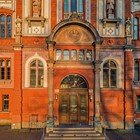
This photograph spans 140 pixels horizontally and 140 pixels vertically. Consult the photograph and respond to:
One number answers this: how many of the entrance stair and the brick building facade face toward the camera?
2

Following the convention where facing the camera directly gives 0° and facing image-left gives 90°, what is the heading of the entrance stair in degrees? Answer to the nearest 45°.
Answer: approximately 0°

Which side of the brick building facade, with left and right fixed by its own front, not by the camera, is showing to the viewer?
front
